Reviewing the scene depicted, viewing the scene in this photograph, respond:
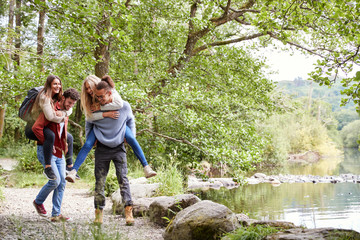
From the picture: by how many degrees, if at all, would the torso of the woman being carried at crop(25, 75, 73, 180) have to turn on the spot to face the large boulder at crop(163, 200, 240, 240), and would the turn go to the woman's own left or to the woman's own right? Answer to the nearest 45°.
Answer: approximately 45° to the woman's own left

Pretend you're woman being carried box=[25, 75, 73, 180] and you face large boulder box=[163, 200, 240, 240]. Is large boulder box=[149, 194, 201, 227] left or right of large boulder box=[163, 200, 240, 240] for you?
left

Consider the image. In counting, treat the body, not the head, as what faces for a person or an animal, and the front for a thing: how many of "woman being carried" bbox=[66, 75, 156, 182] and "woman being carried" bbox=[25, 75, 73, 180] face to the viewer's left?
0

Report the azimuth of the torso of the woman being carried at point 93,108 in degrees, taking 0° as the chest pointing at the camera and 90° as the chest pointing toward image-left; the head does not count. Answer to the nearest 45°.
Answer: approximately 0°

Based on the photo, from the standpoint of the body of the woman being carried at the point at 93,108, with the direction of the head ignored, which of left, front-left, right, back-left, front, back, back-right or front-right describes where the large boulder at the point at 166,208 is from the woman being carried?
back-left
